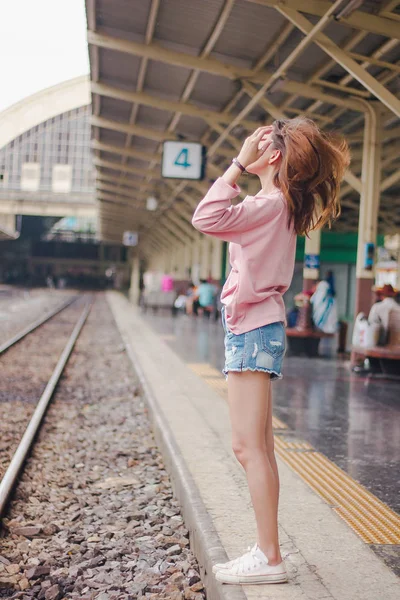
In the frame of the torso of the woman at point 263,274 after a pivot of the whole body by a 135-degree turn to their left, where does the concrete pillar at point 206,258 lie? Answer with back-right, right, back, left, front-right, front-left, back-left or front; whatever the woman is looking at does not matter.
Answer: back-left

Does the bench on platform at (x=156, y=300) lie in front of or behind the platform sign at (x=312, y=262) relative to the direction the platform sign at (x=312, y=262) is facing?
behind

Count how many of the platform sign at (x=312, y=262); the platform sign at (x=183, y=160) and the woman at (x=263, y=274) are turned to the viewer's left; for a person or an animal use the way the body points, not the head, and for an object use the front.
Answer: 1

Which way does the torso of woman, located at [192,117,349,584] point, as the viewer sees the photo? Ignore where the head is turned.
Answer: to the viewer's left

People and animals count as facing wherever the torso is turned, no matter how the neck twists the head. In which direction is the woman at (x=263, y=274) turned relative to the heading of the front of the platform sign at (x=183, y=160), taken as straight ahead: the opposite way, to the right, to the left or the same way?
to the right

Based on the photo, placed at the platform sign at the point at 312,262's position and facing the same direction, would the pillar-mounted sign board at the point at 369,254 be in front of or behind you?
in front

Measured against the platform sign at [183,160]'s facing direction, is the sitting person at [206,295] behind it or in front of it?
behind

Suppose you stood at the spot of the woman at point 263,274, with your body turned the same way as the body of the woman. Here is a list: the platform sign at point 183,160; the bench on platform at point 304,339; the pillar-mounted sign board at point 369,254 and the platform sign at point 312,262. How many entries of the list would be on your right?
4

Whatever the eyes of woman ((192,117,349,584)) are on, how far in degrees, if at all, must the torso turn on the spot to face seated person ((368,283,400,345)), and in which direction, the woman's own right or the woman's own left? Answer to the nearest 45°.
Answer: approximately 90° to the woman's own right

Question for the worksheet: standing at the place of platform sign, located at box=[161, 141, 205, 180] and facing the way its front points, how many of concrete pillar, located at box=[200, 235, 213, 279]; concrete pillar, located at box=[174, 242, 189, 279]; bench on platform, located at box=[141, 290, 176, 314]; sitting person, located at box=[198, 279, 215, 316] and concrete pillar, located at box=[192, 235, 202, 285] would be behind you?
5

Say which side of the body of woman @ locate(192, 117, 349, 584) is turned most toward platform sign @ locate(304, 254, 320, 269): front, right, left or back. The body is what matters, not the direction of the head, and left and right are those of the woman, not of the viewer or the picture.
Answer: right

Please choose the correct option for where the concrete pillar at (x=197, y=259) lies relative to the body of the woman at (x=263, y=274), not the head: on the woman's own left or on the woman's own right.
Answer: on the woman's own right

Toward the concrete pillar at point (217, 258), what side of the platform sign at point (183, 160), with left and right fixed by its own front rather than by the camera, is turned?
back

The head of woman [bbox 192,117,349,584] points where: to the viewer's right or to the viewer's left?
to the viewer's left

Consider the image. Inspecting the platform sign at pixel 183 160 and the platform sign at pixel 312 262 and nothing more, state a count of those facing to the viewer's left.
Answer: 0

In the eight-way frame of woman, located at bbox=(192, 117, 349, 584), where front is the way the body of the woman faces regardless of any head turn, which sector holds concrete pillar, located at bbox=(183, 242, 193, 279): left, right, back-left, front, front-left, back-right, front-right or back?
right
